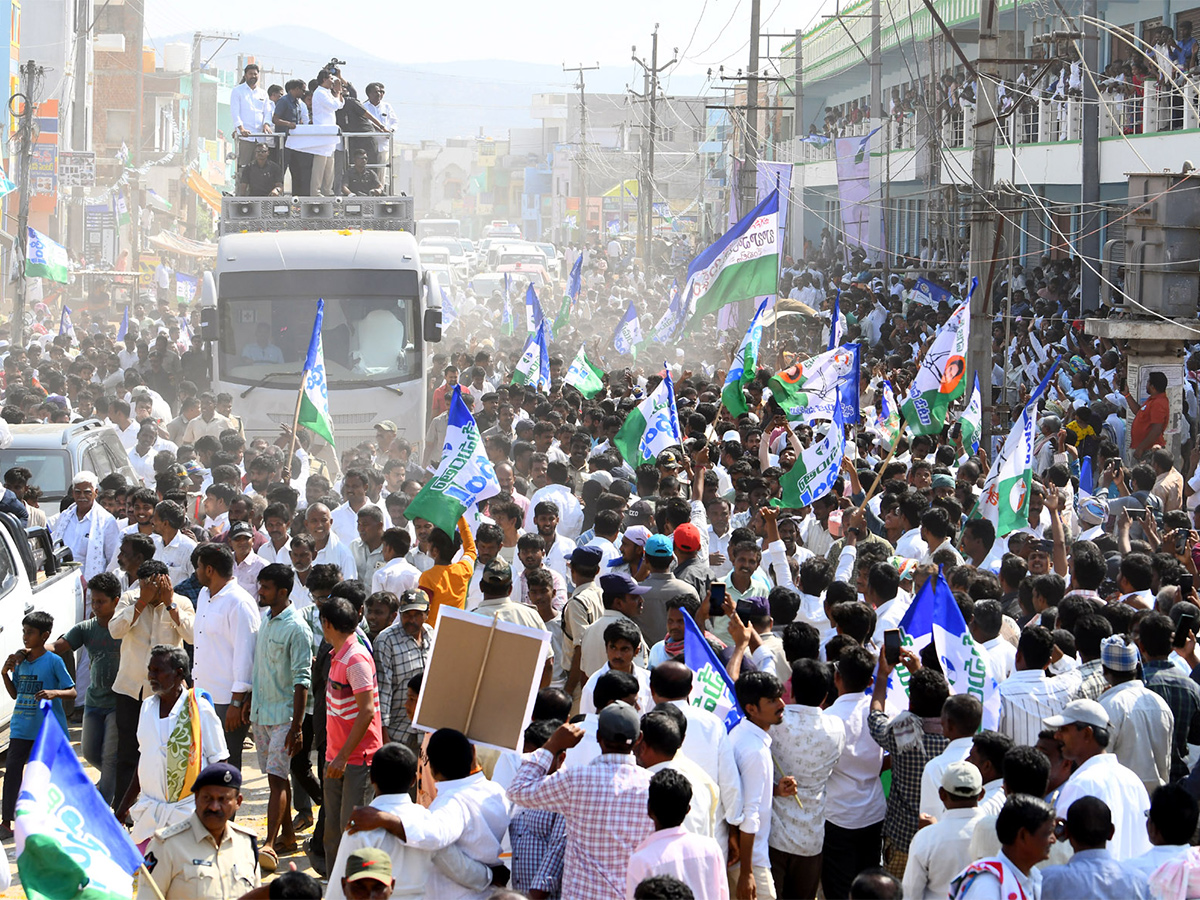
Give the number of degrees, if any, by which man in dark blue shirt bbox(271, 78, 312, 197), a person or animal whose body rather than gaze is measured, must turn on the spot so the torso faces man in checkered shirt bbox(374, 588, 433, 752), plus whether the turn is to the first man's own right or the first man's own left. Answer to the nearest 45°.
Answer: approximately 45° to the first man's own right

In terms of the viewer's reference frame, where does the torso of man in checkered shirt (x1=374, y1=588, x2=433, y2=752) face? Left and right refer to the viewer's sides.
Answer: facing the viewer and to the right of the viewer

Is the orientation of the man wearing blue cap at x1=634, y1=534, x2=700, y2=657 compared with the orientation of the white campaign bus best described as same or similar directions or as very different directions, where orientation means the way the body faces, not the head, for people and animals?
very different directions

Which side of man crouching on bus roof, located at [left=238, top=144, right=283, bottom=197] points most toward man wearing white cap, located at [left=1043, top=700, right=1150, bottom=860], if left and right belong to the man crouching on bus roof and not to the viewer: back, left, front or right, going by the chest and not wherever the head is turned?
front

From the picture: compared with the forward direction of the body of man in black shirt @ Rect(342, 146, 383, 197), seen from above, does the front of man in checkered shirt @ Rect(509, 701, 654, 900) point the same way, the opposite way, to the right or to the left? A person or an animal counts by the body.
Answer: the opposite way

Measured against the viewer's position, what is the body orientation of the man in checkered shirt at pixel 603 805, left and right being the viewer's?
facing away from the viewer

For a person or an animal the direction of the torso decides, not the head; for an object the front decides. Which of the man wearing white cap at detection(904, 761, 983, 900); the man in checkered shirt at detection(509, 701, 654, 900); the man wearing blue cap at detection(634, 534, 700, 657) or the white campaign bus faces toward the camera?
the white campaign bus

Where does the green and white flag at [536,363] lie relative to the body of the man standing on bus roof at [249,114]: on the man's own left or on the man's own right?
on the man's own left

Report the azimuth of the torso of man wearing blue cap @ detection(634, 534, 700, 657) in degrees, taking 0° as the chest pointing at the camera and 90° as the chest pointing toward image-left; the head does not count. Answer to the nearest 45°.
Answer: approximately 180°

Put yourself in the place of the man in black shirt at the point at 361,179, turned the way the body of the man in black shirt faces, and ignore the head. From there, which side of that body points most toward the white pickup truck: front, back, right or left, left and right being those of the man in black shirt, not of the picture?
front

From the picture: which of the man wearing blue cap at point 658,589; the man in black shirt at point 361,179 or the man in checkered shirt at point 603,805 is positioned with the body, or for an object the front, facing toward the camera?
the man in black shirt

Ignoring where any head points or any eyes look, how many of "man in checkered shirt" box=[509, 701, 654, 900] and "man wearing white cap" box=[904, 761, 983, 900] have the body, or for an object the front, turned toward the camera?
0

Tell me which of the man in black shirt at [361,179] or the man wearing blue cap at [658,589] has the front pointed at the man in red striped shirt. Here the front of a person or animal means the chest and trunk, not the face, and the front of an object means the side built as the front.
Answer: the man in black shirt

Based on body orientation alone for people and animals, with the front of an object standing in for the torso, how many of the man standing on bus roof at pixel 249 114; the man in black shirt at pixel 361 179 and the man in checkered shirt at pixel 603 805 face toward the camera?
2

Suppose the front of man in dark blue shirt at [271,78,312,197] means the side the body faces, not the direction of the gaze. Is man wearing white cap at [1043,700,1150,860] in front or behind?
in front
